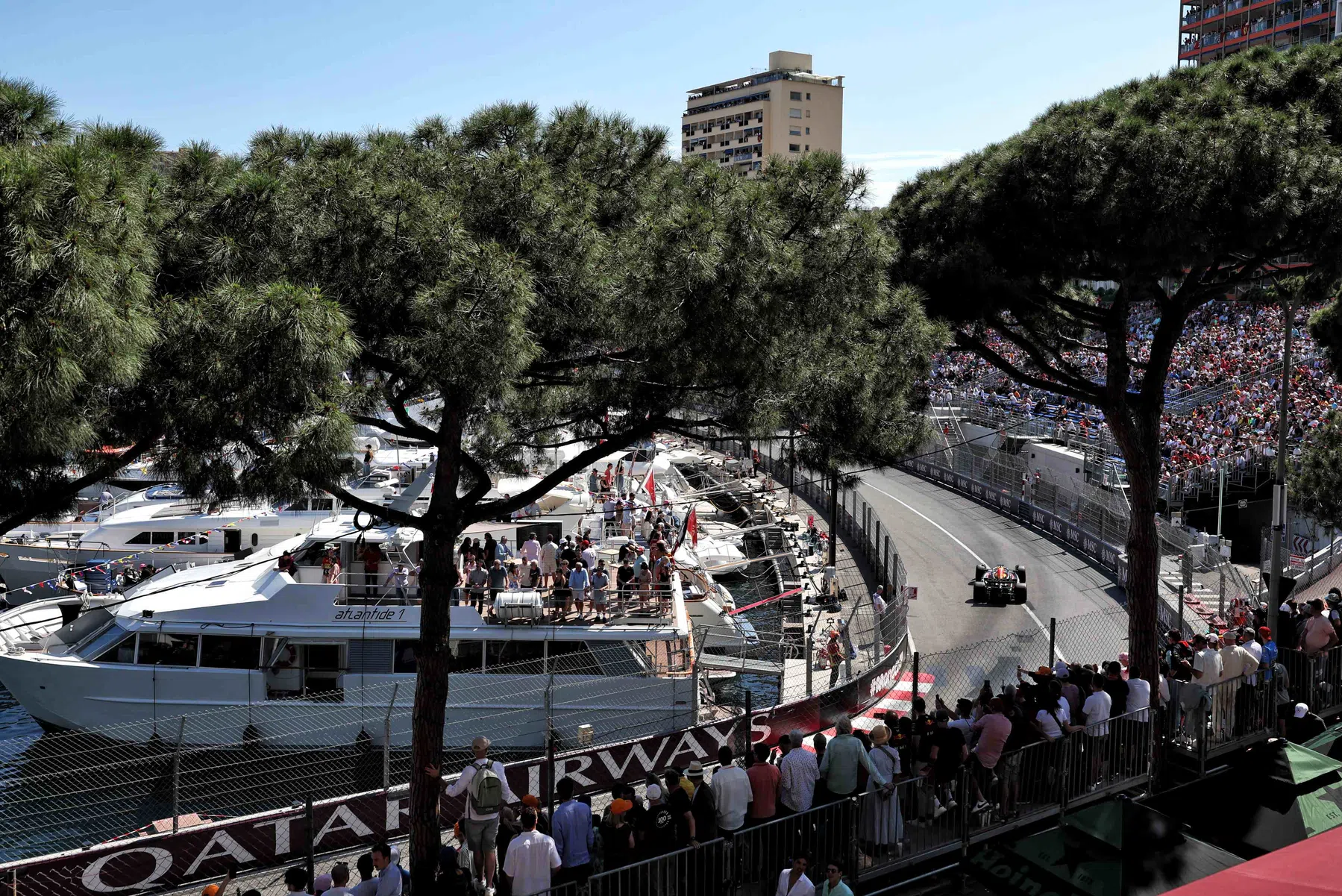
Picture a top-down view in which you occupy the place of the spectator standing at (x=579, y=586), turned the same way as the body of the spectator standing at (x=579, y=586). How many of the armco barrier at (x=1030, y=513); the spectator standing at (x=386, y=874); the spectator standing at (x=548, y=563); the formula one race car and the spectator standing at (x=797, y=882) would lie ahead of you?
2

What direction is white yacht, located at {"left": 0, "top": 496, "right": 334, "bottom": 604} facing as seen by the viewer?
to the viewer's left

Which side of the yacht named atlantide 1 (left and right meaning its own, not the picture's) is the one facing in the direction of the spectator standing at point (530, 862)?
left

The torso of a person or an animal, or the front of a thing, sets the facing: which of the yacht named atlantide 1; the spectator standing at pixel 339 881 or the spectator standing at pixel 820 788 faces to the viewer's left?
the yacht named atlantide 1

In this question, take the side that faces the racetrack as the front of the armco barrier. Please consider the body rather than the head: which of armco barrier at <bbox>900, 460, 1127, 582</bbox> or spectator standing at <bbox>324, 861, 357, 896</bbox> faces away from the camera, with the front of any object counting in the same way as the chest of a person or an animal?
the spectator standing

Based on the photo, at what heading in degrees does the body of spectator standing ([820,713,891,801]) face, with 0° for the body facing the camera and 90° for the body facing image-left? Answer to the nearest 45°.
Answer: approximately 180°

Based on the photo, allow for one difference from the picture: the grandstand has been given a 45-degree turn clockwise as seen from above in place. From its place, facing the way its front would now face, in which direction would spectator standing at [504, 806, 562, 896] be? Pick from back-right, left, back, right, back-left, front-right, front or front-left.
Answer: left

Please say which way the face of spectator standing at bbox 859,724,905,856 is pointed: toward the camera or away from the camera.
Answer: away from the camera

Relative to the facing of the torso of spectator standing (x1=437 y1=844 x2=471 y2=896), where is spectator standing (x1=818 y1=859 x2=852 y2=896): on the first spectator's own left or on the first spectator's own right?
on the first spectator's own right

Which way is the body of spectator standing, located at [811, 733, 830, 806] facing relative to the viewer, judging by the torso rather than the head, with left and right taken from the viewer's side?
facing away from the viewer

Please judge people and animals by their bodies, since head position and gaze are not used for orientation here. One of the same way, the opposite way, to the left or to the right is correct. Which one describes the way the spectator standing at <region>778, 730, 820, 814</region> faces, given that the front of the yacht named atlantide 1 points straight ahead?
to the right

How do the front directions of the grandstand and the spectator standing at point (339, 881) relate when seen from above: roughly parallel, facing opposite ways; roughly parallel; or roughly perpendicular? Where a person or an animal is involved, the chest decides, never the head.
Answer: roughly perpendicular

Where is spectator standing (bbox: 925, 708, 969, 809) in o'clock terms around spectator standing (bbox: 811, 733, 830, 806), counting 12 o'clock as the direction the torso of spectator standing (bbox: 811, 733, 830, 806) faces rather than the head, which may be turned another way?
spectator standing (bbox: 925, 708, 969, 809) is roughly at 3 o'clock from spectator standing (bbox: 811, 733, 830, 806).

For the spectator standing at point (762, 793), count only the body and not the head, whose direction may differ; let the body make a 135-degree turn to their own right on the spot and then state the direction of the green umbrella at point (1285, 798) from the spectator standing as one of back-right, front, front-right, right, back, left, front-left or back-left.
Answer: front-left

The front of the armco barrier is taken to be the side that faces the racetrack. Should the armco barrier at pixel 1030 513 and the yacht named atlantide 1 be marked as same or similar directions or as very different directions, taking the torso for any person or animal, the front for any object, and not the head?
same or similar directions

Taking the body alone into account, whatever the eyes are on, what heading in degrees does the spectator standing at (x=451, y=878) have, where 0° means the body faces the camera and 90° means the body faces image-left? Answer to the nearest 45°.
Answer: approximately 180°

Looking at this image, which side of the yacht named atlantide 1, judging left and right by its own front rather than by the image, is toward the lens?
left

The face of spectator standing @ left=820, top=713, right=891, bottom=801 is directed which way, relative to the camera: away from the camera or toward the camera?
away from the camera

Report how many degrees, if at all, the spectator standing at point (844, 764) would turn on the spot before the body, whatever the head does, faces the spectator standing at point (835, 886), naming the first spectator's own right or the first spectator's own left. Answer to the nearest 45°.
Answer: approximately 180°

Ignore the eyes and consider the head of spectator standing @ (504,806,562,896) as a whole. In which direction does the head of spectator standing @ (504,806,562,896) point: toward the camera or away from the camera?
away from the camera
